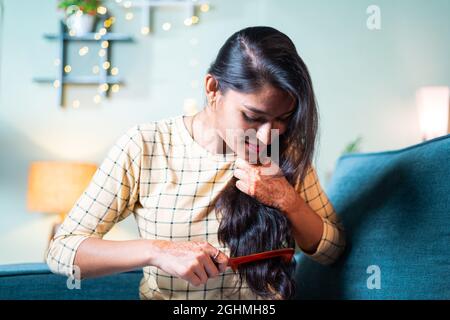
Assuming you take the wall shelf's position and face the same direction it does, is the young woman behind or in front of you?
in front

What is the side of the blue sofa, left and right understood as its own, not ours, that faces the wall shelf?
right

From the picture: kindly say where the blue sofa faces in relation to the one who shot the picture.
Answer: facing the viewer and to the left of the viewer

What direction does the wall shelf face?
toward the camera

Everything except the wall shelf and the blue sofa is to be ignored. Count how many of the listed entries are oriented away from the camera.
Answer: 0
